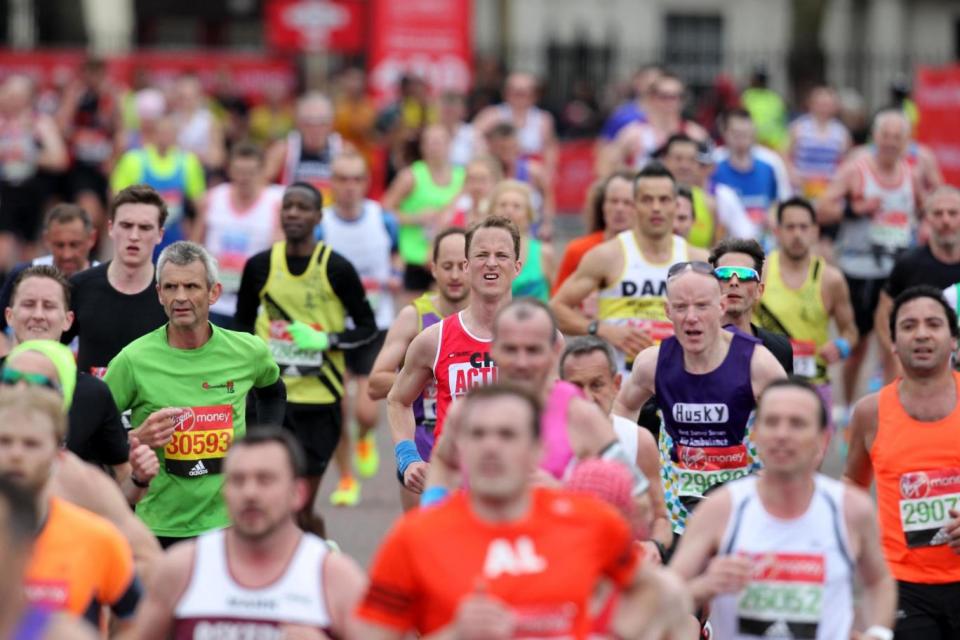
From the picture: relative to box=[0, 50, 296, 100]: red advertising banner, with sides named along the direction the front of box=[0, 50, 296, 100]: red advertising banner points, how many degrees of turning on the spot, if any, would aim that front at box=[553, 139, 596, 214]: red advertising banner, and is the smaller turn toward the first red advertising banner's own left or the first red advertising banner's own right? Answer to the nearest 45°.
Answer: approximately 45° to the first red advertising banner's own left

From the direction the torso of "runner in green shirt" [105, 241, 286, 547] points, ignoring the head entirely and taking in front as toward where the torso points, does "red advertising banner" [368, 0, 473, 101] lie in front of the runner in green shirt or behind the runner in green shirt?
behind

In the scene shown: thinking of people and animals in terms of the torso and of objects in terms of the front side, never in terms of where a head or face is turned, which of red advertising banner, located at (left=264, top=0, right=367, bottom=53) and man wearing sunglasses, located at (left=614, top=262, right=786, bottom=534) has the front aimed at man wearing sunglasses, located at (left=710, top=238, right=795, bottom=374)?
the red advertising banner

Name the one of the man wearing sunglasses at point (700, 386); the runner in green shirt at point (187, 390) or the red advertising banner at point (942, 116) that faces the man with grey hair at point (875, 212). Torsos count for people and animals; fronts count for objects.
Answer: the red advertising banner
